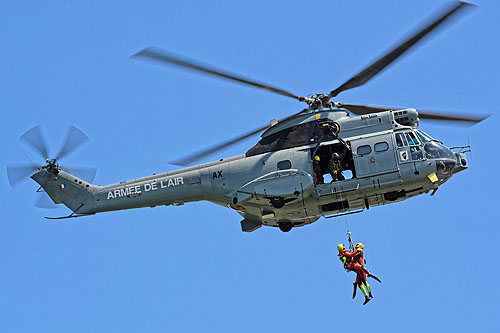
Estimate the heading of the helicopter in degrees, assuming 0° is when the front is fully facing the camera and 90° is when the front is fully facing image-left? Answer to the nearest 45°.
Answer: approximately 270°
